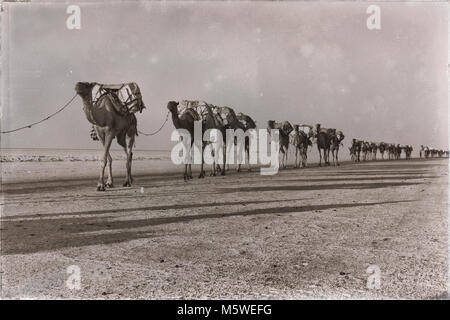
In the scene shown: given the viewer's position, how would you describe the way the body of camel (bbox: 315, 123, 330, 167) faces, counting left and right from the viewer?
facing the viewer and to the left of the viewer

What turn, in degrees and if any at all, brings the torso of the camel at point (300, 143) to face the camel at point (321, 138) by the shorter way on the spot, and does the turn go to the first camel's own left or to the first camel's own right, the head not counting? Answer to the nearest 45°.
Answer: approximately 135° to the first camel's own right

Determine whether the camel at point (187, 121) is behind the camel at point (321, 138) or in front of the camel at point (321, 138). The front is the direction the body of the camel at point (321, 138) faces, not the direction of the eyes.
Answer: in front

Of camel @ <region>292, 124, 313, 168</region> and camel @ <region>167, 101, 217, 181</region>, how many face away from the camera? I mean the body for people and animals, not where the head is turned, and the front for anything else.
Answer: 0

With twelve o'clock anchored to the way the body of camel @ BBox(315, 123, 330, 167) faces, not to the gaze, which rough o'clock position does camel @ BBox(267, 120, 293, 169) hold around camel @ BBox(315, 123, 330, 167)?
camel @ BBox(267, 120, 293, 169) is roughly at 11 o'clock from camel @ BBox(315, 123, 330, 167).

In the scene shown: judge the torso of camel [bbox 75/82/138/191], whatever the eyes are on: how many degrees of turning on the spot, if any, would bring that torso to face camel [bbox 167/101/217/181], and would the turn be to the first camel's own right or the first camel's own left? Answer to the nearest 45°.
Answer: approximately 180°

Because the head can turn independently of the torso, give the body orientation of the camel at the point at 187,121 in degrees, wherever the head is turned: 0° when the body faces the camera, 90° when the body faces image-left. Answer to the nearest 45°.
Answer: approximately 45°

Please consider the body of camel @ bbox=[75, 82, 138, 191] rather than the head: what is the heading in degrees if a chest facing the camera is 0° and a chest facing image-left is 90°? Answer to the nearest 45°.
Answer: approximately 45°

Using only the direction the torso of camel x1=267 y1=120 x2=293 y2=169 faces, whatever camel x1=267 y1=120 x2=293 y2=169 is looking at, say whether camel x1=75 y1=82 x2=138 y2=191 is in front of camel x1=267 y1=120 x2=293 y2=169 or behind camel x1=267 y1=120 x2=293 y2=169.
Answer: in front
